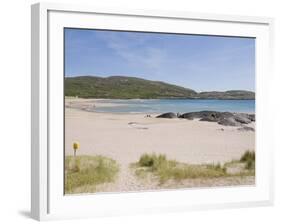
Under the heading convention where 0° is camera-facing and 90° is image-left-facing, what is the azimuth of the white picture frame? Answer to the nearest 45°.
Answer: approximately 315°
